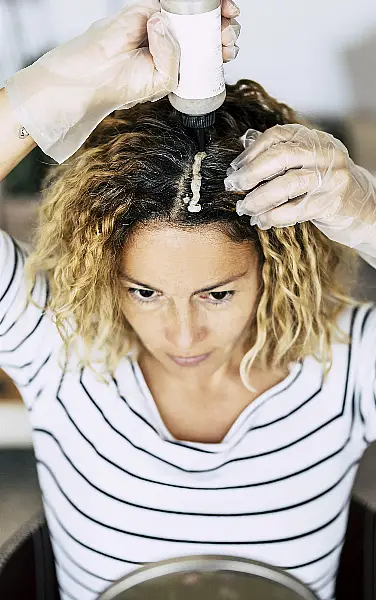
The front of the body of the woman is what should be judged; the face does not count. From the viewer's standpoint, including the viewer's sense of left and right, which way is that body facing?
facing the viewer
